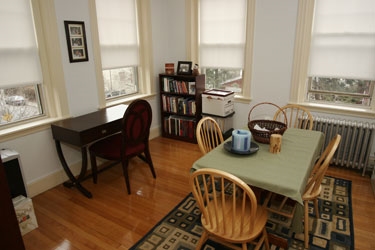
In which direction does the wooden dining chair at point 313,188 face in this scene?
to the viewer's left

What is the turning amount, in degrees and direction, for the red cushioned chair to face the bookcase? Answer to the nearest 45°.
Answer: approximately 90° to its right

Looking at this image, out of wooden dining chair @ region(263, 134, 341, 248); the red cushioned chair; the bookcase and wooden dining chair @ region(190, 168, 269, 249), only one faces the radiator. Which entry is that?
wooden dining chair @ region(190, 168, 269, 249)

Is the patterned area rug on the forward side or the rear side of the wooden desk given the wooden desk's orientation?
on the forward side

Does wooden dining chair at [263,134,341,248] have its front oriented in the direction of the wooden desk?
yes

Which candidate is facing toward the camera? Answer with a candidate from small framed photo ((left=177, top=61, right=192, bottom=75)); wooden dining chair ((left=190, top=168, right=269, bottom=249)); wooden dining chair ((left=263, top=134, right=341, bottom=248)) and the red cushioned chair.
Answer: the small framed photo

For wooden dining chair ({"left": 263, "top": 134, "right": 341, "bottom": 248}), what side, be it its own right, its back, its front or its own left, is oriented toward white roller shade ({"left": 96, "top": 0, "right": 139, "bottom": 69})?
front

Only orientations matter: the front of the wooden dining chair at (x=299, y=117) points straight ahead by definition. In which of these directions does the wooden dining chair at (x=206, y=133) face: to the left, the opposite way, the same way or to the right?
to the left

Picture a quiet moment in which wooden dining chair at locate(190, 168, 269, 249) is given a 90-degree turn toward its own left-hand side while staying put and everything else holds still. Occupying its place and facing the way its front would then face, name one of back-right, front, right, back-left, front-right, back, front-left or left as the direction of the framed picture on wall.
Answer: front

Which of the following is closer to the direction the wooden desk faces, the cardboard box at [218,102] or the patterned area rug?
the patterned area rug

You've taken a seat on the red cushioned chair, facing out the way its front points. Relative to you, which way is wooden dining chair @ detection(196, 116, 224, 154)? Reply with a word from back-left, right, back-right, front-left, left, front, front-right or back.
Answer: back

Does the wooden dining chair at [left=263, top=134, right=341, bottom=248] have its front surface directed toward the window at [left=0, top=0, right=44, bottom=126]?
yes

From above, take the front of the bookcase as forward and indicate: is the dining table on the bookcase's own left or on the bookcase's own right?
on the bookcase's own left

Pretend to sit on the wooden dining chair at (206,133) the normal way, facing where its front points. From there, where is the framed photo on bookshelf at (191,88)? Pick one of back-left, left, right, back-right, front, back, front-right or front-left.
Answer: back-left

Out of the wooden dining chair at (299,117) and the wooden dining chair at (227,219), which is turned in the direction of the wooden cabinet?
the wooden dining chair at (299,117)

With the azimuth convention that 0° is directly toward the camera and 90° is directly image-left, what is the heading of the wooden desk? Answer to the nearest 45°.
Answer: approximately 315°
